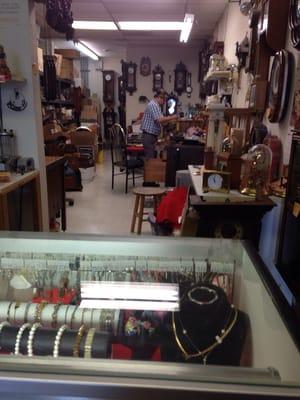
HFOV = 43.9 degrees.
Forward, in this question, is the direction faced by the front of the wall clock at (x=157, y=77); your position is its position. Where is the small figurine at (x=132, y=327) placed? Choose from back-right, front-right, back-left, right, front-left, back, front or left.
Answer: front

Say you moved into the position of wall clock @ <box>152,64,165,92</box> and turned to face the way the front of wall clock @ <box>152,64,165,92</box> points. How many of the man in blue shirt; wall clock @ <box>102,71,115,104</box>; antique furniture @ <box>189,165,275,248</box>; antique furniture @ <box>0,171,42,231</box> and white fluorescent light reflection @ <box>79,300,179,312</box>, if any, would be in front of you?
4

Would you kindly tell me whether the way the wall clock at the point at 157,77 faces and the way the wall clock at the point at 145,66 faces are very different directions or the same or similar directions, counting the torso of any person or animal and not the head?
same or similar directions

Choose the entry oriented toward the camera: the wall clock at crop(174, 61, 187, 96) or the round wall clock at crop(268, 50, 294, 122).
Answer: the wall clock

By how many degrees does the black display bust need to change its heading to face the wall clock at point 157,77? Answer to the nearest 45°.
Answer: approximately 180°

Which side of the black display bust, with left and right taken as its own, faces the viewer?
front

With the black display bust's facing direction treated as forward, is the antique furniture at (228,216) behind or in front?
behind

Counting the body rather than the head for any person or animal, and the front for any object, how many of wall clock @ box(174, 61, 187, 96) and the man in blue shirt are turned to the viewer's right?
1

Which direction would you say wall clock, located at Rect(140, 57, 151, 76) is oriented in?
toward the camera

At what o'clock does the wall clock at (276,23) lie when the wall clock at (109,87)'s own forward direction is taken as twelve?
the wall clock at (276,23) is roughly at 12 o'clock from the wall clock at (109,87).

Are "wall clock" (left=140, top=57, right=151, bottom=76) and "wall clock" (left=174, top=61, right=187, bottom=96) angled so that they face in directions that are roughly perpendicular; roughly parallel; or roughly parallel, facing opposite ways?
roughly parallel

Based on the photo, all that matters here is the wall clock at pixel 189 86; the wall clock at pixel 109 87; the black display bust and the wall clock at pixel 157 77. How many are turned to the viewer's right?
0

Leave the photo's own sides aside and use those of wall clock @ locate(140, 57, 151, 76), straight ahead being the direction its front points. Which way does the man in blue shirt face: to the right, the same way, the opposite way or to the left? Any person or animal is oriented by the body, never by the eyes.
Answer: to the left

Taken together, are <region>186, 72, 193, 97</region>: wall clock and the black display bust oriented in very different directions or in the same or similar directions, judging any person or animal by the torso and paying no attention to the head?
same or similar directions

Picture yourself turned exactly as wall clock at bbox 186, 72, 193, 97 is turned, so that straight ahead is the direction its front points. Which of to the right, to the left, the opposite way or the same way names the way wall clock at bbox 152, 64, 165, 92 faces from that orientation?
the same way

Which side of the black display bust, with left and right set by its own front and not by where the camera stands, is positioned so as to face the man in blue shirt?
back

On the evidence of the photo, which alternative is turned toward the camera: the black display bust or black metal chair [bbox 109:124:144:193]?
the black display bust

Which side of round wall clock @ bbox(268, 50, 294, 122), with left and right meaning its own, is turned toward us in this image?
left
